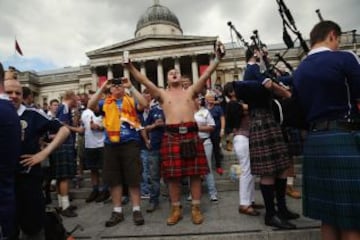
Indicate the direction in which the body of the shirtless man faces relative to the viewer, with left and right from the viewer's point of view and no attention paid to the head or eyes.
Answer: facing the viewer
